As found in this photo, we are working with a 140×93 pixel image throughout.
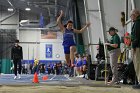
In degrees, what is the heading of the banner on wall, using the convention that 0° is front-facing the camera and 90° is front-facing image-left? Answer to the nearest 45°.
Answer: approximately 0°
